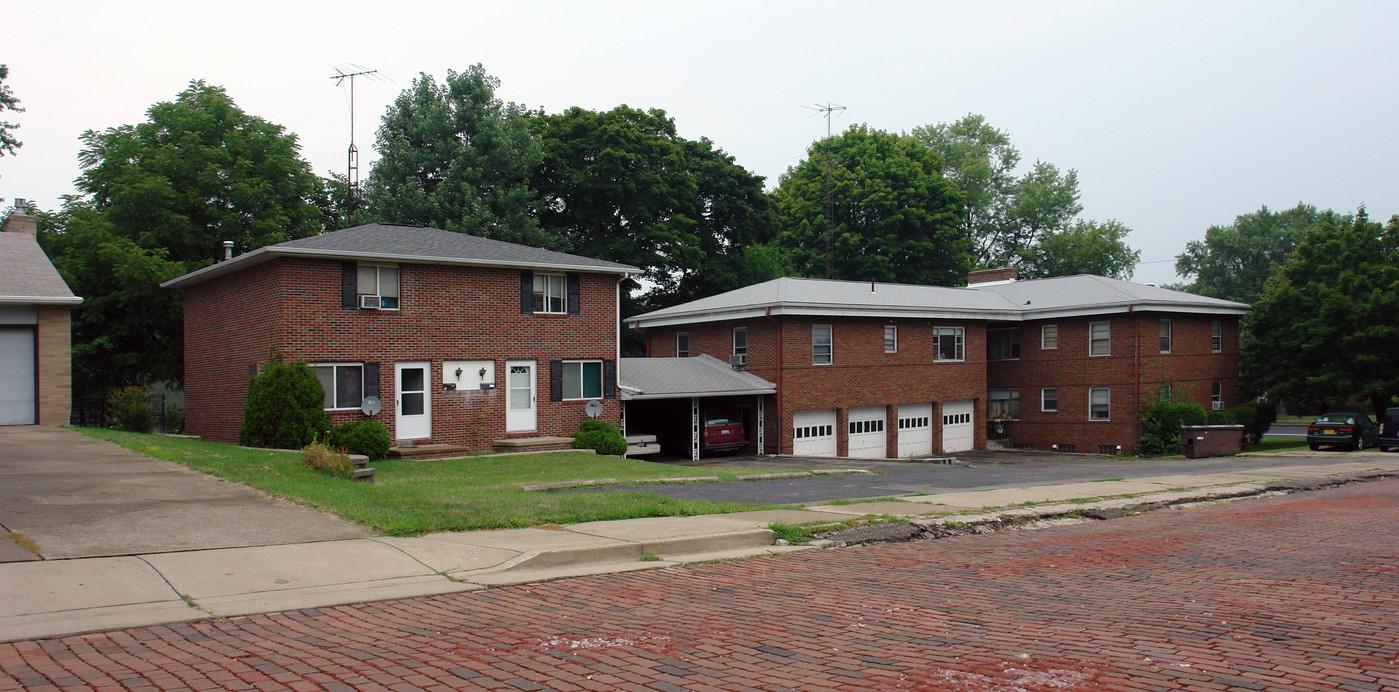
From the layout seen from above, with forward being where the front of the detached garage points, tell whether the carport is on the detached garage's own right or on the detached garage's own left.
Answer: on the detached garage's own left

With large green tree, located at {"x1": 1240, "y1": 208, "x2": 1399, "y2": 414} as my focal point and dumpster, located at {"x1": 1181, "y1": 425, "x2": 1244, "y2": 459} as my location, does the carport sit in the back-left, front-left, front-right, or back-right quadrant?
back-left

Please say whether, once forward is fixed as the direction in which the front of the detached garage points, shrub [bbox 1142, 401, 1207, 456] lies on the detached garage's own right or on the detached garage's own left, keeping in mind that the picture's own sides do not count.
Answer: on the detached garage's own left

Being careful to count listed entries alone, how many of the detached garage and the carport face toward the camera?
2

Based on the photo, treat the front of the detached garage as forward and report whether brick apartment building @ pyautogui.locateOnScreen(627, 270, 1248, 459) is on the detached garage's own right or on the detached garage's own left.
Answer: on the detached garage's own left

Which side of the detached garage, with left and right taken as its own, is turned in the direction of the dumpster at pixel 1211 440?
left

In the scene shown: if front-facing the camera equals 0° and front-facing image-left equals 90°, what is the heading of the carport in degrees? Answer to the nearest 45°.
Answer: approximately 0°

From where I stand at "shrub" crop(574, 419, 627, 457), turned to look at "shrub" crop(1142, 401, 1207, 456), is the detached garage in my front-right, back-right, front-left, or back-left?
back-left
